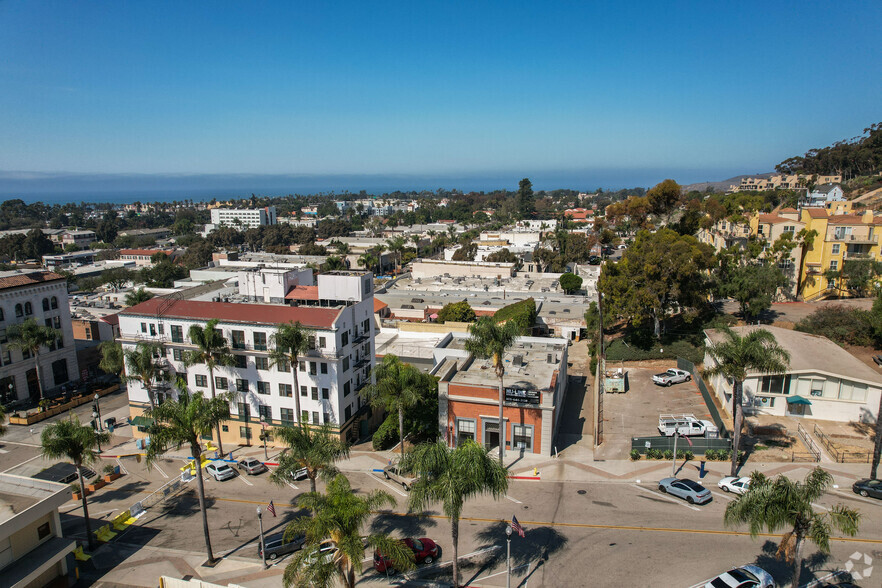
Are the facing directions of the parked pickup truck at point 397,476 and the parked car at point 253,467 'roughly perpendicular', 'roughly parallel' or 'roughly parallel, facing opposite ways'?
roughly parallel

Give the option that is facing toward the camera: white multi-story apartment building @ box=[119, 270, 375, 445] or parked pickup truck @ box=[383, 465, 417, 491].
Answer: the white multi-story apartment building

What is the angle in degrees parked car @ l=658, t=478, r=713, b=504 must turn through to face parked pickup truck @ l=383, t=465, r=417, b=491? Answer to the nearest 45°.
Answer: approximately 45° to its left

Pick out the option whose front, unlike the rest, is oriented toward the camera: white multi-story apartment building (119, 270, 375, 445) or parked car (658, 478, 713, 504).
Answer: the white multi-story apartment building

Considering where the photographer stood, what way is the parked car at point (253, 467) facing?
facing away from the viewer and to the left of the viewer

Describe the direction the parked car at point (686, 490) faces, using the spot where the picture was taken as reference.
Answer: facing away from the viewer and to the left of the viewer

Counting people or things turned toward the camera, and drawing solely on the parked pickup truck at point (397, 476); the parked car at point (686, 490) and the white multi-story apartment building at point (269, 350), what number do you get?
1

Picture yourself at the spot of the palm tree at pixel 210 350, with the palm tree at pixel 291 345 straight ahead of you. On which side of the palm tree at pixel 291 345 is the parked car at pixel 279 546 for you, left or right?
right

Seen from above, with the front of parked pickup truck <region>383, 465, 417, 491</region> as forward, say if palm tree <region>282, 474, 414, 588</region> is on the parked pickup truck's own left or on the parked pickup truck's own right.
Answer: on the parked pickup truck's own left

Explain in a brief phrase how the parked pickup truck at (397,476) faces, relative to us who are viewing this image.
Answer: facing away from the viewer and to the left of the viewer

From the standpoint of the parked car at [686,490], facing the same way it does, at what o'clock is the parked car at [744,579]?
the parked car at [744,579] is roughly at 7 o'clock from the parked car at [686,490].

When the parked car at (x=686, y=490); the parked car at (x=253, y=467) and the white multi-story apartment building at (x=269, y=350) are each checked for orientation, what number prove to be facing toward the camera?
1

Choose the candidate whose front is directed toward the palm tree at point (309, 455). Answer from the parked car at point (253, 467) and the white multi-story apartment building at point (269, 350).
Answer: the white multi-story apartment building

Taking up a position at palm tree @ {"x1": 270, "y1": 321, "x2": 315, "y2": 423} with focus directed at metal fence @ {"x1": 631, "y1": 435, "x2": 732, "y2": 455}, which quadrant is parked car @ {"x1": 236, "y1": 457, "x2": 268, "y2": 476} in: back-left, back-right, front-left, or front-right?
back-right

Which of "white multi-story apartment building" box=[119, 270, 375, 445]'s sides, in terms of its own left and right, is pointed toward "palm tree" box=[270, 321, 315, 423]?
front

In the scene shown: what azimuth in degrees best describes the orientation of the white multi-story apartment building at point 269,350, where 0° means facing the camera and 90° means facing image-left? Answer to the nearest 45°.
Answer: approximately 0°
